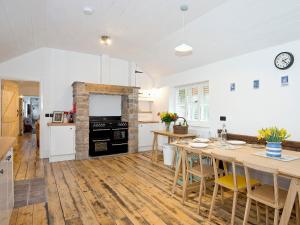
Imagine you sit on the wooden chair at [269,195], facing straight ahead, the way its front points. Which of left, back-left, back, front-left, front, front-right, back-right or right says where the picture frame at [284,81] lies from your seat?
front-left

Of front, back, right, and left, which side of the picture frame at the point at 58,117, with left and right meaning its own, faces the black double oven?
left

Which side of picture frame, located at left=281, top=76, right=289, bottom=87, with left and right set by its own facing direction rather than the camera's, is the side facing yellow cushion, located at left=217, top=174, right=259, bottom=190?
front

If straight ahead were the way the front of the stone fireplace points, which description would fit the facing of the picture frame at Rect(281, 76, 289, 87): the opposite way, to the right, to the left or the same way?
to the right

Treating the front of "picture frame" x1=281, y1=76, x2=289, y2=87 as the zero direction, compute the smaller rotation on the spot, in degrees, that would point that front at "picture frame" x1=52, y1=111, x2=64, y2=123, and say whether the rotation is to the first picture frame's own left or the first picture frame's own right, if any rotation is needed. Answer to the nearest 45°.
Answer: approximately 90° to the first picture frame's own right

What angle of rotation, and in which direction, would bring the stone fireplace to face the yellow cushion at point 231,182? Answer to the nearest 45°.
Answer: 0° — it already faces it

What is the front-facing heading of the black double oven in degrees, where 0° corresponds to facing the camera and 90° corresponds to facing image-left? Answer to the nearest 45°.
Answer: approximately 315°

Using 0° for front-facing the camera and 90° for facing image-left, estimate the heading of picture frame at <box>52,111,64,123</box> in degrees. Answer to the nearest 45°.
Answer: approximately 0°

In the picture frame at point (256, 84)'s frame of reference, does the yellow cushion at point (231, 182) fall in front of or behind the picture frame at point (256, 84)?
in front

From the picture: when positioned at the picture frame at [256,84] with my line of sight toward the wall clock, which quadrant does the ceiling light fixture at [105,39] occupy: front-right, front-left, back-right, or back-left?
back-right
